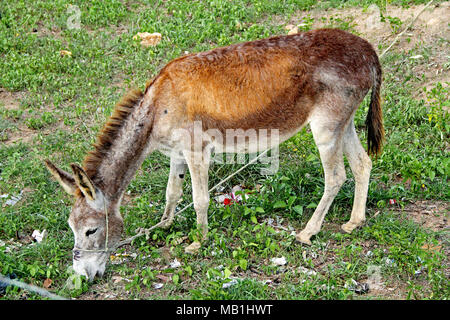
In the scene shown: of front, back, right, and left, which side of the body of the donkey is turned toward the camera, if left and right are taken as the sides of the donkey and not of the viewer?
left

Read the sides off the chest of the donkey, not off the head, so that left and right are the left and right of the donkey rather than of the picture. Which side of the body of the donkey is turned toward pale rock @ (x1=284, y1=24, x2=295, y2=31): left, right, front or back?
right

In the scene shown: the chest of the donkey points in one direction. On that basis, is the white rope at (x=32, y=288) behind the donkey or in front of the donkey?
in front

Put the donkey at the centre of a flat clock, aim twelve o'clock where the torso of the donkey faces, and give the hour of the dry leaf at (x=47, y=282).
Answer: The dry leaf is roughly at 11 o'clock from the donkey.
